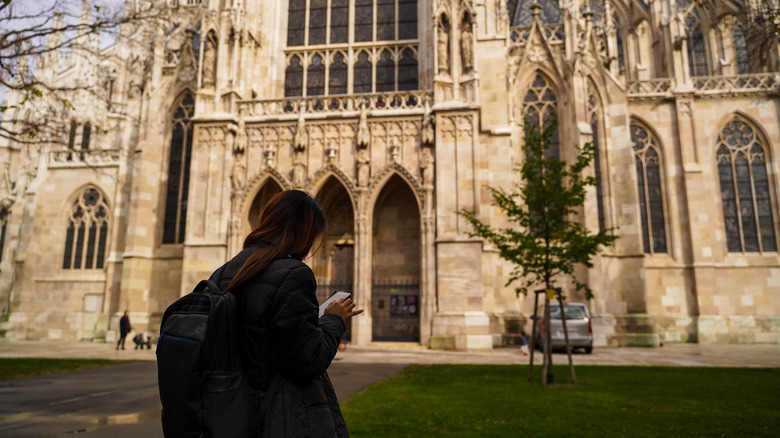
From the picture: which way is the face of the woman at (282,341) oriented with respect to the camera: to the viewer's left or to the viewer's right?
to the viewer's right

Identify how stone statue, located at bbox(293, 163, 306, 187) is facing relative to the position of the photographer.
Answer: facing the viewer

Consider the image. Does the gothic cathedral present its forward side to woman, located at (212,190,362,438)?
yes

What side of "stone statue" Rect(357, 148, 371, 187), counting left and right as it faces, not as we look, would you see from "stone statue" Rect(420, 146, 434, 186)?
left

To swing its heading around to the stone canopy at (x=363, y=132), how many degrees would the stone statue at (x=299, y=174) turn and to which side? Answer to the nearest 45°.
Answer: approximately 90° to its left

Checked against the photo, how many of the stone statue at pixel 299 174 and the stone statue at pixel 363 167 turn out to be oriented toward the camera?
2

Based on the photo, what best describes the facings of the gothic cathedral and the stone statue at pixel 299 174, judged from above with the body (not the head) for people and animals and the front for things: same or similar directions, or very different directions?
same or similar directions

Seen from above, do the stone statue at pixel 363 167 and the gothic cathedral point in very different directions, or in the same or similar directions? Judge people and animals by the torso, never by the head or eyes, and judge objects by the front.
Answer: same or similar directions

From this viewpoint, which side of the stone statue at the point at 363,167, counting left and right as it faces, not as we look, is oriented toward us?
front

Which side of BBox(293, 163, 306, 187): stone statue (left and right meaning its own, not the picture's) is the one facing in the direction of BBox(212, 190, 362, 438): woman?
front

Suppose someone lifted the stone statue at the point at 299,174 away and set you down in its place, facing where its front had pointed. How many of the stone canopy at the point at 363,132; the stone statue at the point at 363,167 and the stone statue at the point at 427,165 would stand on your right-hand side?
0

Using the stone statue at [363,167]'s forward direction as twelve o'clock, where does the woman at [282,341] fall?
The woman is roughly at 12 o'clock from the stone statue.
